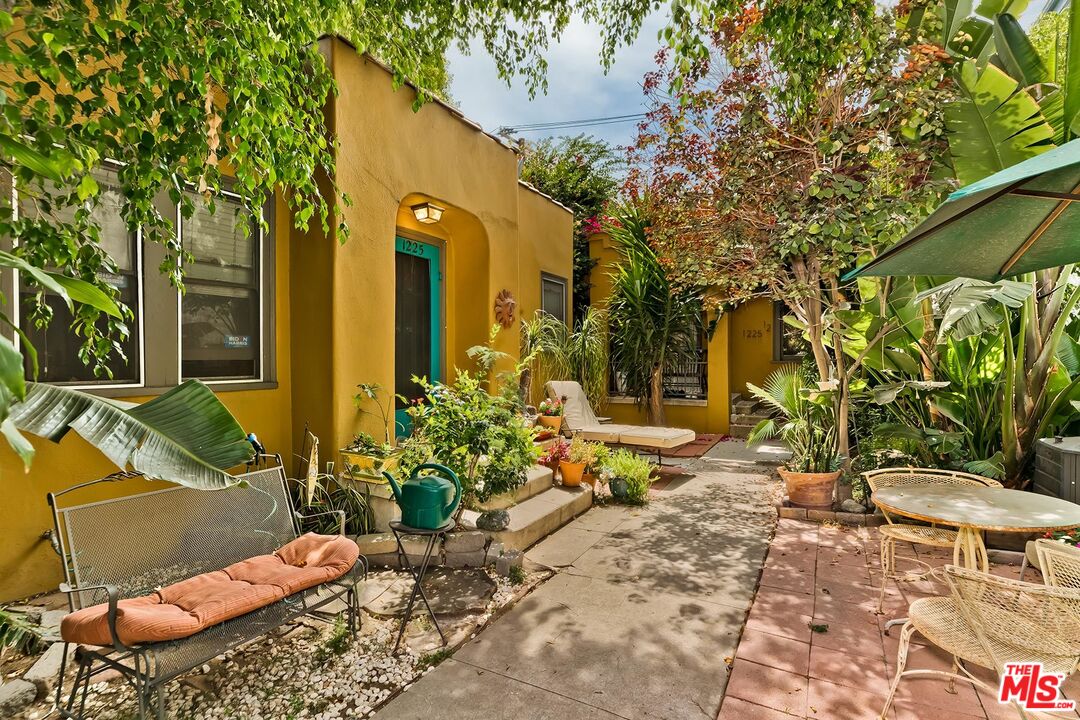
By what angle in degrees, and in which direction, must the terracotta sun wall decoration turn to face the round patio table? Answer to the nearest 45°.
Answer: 0° — it already faces it

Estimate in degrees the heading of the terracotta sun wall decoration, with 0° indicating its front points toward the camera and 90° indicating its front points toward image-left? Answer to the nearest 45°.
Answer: approximately 315°

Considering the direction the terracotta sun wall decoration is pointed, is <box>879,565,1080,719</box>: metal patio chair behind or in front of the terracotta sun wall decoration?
in front

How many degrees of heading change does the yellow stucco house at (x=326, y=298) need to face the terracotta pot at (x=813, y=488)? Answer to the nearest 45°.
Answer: approximately 45° to its left

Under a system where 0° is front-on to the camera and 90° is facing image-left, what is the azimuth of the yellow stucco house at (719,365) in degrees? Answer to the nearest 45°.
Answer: approximately 0°

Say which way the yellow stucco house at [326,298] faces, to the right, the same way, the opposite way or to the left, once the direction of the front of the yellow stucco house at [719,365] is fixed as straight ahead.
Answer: to the left

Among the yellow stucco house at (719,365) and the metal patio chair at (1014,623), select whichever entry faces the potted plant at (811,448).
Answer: the yellow stucco house
